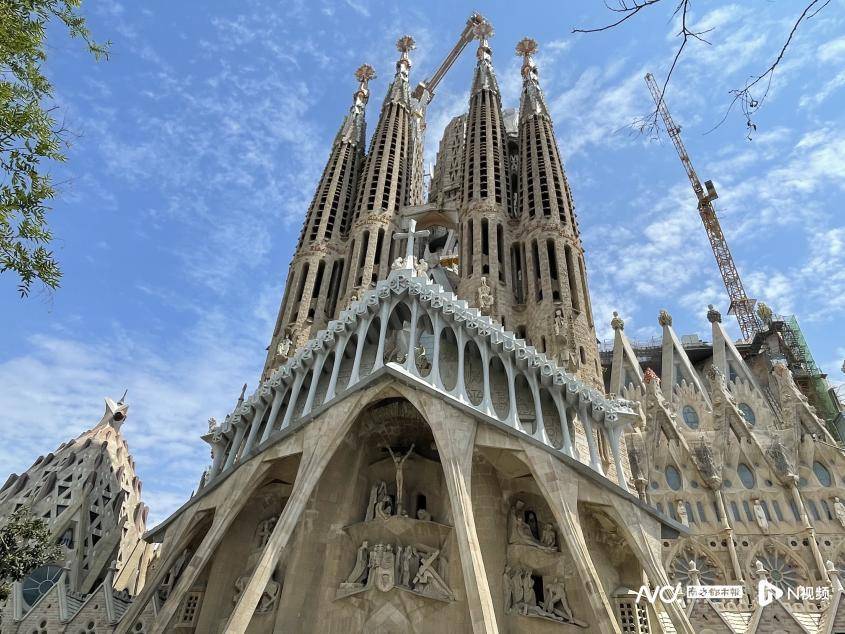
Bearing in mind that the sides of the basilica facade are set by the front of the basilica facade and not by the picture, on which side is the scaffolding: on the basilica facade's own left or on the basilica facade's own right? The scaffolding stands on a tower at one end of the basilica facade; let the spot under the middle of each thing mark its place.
on the basilica facade's own left

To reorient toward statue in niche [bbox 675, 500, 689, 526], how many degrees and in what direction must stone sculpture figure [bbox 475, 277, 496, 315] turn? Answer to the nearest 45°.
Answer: approximately 135° to its left

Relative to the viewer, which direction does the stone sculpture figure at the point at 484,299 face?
toward the camera

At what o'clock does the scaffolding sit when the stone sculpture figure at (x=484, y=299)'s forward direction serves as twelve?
The scaffolding is roughly at 8 o'clock from the stone sculpture figure.

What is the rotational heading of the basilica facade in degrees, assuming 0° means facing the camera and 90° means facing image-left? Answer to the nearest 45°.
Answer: approximately 0°
